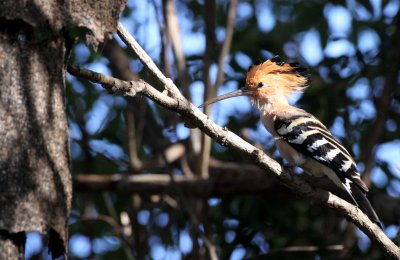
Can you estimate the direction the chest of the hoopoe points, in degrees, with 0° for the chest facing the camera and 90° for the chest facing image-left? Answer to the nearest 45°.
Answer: approximately 90°

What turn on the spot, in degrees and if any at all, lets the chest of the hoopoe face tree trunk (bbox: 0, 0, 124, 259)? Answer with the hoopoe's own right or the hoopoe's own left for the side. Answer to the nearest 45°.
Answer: approximately 45° to the hoopoe's own left
